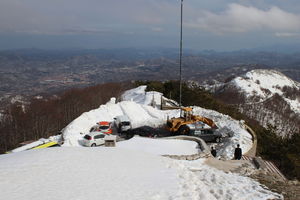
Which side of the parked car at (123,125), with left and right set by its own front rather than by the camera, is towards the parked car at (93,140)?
right

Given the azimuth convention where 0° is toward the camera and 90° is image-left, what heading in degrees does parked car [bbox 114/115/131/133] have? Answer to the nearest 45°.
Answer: approximately 315°
